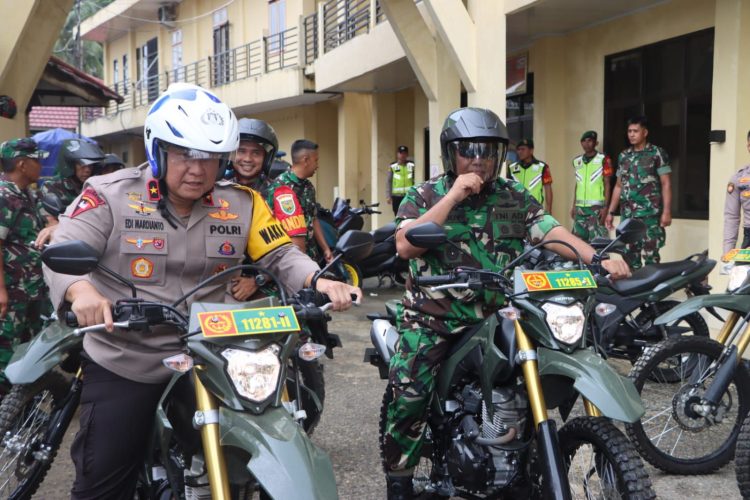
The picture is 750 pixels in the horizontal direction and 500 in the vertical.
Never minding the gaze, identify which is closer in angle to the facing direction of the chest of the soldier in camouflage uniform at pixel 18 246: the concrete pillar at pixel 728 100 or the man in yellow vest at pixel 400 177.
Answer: the concrete pillar

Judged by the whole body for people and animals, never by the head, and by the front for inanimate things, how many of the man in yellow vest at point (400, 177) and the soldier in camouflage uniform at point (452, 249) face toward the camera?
2

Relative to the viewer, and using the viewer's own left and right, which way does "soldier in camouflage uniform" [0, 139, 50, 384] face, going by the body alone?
facing to the right of the viewer

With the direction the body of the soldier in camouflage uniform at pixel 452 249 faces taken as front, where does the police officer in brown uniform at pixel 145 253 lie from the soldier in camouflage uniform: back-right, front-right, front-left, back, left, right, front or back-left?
front-right

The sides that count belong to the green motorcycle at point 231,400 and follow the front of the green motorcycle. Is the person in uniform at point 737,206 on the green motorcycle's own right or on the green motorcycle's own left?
on the green motorcycle's own left

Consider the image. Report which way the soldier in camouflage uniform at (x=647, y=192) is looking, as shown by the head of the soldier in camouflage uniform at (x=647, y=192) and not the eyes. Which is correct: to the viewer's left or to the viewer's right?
to the viewer's left

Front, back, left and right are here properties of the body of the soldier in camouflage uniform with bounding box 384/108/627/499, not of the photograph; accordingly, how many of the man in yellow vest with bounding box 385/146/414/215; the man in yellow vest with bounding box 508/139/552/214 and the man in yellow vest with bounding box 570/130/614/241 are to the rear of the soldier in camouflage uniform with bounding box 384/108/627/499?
3

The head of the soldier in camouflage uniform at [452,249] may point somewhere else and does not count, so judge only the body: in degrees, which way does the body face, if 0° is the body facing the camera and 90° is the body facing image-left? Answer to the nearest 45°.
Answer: approximately 0°

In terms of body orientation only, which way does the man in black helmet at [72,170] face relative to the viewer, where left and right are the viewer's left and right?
facing the viewer and to the right of the viewer
